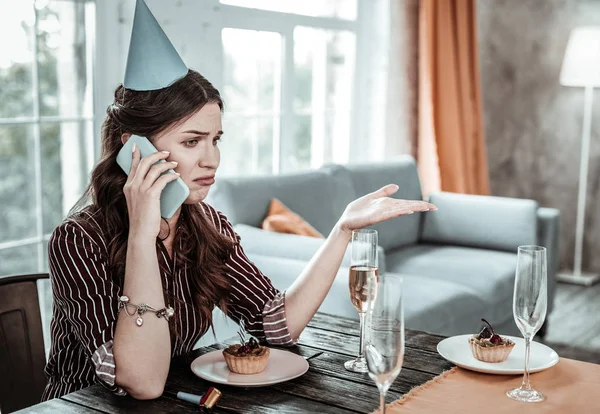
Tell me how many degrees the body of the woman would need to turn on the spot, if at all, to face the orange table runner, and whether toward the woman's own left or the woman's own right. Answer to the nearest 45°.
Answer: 0° — they already face it

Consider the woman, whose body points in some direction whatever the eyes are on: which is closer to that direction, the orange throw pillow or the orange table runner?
the orange table runner

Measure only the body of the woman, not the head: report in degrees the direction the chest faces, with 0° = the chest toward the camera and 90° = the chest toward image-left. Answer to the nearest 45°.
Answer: approximately 315°

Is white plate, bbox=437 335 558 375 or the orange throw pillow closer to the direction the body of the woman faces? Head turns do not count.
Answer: the white plate

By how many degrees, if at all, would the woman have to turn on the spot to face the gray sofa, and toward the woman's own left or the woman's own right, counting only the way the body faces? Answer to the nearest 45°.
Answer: approximately 90° to the woman's own left

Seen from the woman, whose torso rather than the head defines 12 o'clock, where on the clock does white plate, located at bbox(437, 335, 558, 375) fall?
The white plate is roughly at 11 o'clock from the woman.

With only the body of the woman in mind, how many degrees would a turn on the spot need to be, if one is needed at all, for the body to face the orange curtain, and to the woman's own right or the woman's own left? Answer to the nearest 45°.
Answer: approximately 90° to the woman's own left

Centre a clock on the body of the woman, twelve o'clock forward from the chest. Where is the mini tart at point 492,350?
The mini tart is roughly at 11 o'clock from the woman.
